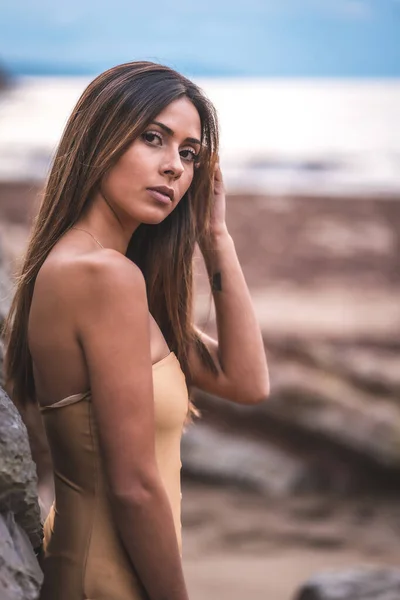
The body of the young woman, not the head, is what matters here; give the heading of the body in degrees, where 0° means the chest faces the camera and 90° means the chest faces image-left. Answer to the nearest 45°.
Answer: approximately 270°

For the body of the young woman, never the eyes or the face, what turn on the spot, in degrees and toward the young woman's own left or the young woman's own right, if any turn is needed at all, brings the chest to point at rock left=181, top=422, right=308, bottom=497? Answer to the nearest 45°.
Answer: approximately 90° to the young woman's own left
